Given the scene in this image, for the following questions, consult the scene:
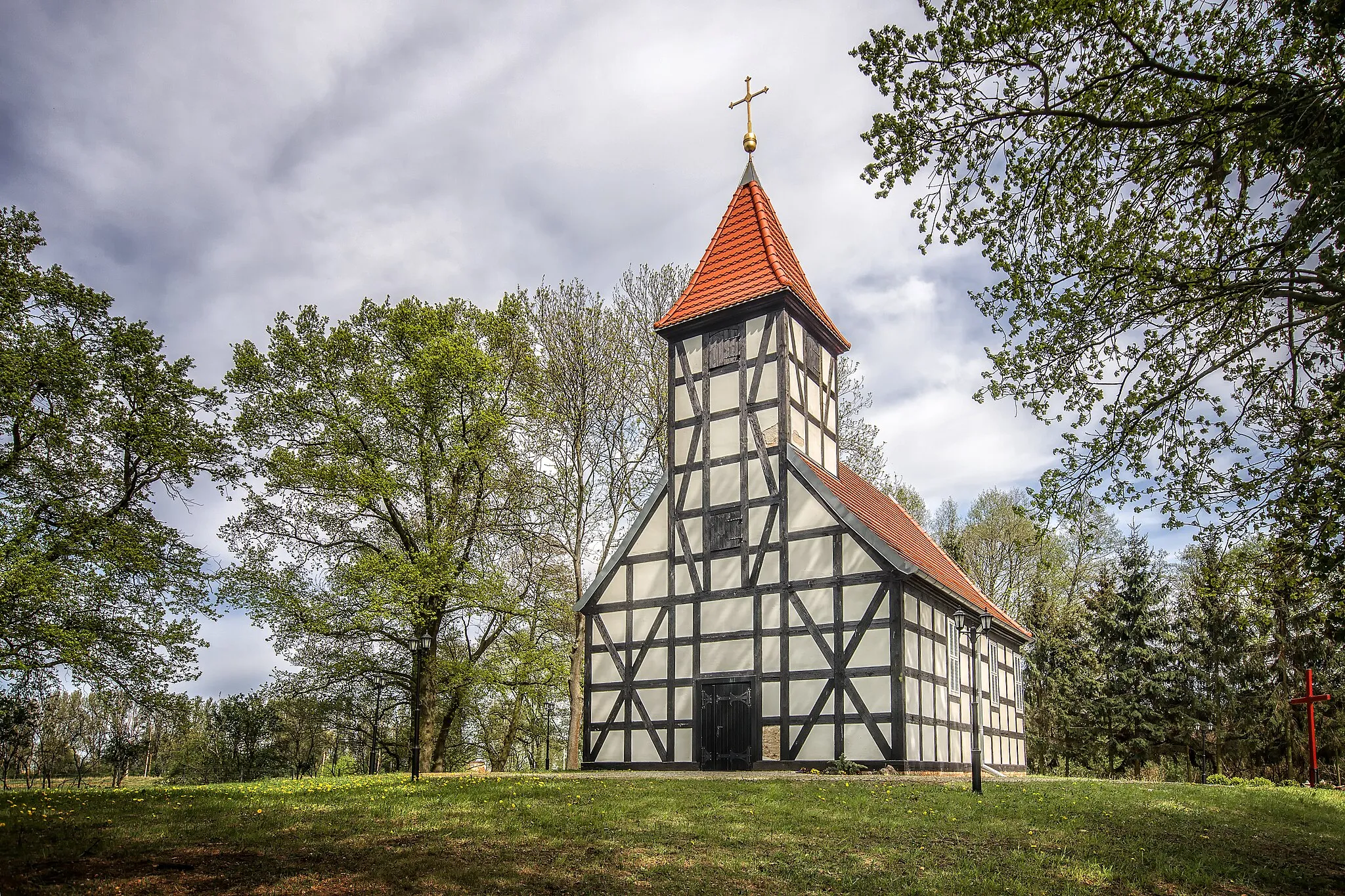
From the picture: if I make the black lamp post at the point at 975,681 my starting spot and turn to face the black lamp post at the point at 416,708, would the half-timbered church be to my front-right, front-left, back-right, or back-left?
front-right

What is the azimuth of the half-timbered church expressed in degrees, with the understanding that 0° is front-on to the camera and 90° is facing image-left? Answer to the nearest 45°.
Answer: approximately 45°

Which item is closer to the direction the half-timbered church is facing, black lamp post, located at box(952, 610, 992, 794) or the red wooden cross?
the black lamp post

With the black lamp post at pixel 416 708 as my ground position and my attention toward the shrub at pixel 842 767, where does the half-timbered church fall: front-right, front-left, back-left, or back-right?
front-left

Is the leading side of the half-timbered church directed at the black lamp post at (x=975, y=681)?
no

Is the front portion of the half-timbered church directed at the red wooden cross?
no
